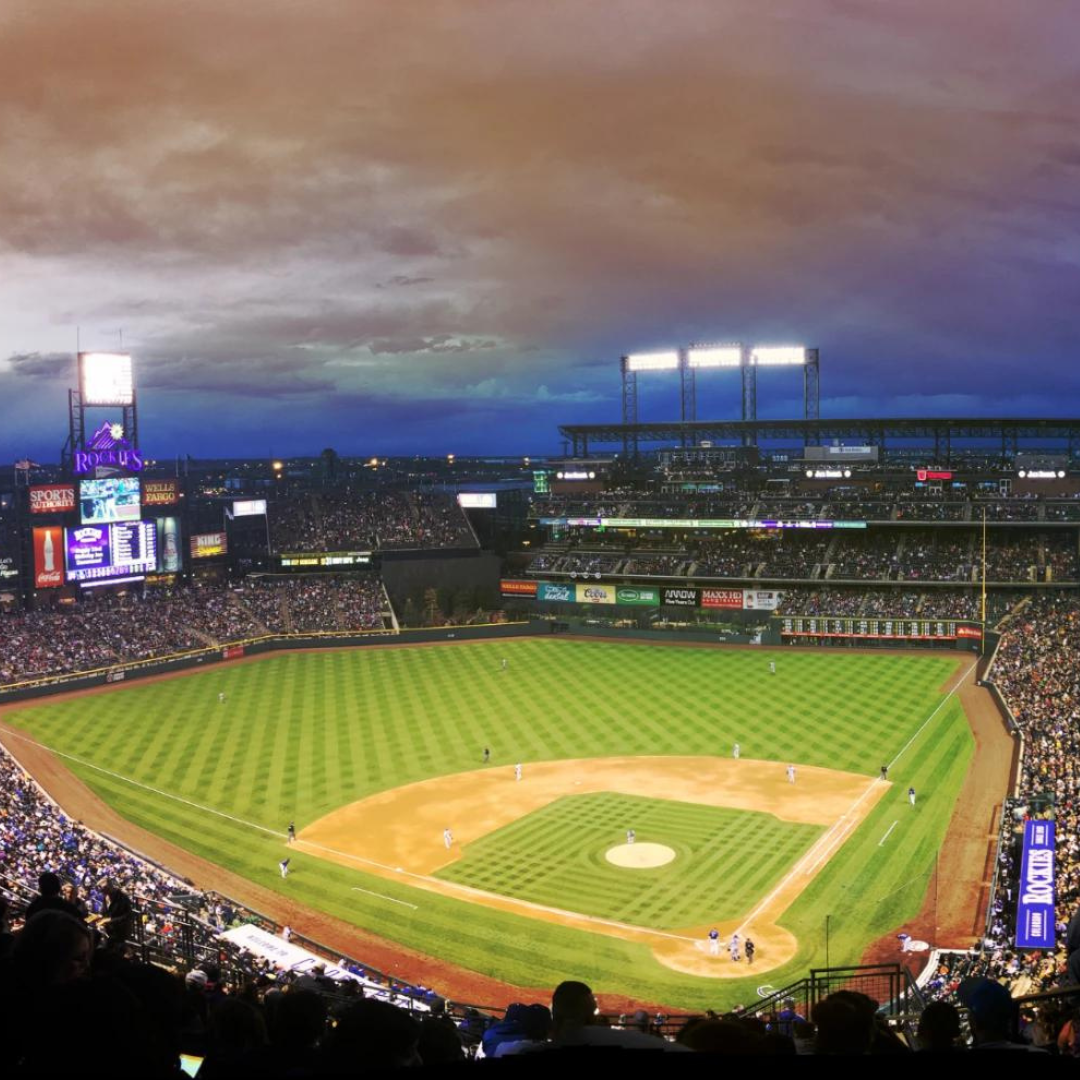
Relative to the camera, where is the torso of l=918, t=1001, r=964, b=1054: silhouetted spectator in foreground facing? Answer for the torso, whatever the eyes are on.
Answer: away from the camera

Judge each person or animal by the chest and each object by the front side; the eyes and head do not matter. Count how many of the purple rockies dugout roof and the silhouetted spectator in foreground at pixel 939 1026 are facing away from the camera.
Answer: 1

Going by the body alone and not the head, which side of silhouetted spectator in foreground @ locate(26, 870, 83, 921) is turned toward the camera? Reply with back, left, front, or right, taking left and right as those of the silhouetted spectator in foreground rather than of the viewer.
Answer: back

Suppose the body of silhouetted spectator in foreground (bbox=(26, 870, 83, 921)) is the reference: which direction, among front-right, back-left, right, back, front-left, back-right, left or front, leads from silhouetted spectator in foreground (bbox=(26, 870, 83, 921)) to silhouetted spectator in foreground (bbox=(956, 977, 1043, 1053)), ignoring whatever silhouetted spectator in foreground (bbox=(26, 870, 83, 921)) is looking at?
back-right

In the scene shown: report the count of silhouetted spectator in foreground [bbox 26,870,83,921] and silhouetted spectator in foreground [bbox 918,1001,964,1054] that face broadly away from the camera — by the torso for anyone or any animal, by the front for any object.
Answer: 2

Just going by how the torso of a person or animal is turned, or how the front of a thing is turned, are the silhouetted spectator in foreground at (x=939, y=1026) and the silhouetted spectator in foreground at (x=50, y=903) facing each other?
no

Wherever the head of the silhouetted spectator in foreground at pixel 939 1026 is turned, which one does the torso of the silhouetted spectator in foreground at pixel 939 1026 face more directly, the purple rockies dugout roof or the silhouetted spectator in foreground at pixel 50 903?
the purple rockies dugout roof

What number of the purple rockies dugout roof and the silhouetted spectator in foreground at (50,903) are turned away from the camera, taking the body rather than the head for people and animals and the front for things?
1
